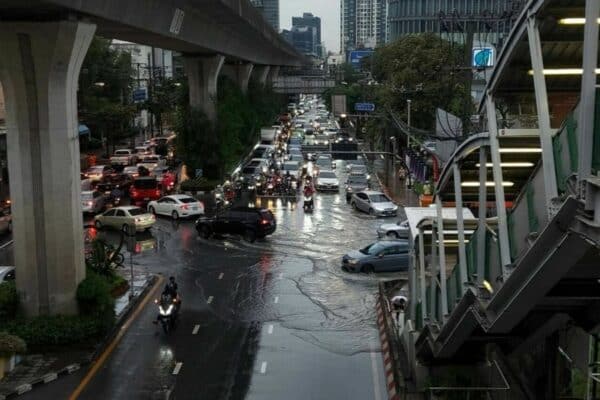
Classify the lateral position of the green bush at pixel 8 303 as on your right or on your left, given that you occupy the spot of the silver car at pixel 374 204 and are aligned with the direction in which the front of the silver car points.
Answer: on your right

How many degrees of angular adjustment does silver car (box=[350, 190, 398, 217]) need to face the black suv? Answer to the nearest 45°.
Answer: approximately 90° to its right

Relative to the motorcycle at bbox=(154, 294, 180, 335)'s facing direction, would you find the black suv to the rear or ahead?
to the rear

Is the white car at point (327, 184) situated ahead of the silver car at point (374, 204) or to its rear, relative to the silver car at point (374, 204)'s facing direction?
to the rear

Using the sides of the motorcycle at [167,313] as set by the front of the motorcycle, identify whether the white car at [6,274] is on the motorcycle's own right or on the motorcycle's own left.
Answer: on the motorcycle's own right

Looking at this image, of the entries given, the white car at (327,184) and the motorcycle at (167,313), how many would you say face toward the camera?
2

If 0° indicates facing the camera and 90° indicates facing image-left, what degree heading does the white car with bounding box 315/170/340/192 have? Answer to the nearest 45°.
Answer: approximately 0°

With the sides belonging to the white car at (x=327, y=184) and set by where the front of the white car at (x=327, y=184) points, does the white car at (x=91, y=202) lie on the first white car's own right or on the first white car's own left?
on the first white car's own right

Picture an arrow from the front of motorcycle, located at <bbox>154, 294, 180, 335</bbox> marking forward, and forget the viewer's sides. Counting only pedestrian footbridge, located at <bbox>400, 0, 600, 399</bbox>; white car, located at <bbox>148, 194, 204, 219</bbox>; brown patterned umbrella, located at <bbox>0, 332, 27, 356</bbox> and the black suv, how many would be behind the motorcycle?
2

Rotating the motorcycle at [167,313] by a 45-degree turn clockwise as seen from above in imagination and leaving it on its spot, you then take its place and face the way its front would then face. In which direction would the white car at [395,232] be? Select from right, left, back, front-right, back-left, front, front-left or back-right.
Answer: back
